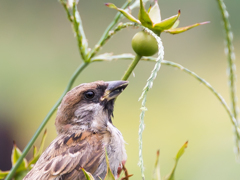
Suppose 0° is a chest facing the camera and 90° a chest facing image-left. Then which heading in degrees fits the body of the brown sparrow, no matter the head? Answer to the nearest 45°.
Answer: approximately 270°
